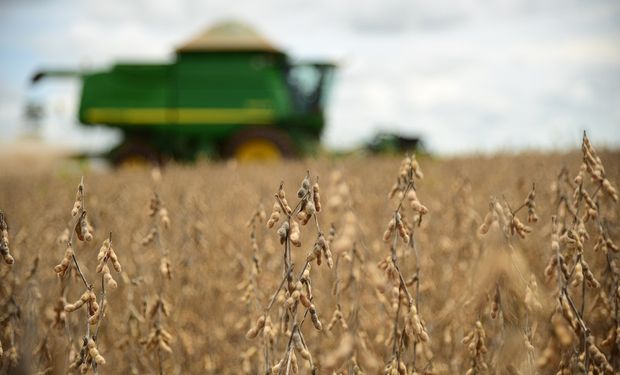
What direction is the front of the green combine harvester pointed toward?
to the viewer's right

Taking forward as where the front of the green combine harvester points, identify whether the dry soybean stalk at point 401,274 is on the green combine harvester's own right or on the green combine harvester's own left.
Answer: on the green combine harvester's own right

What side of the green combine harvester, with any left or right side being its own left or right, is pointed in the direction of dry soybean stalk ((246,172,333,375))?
right
